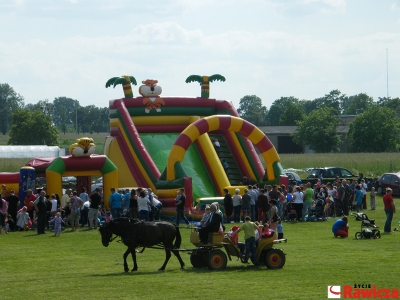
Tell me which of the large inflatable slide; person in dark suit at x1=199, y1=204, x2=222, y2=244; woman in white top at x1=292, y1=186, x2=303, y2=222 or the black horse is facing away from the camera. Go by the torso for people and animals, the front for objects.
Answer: the woman in white top

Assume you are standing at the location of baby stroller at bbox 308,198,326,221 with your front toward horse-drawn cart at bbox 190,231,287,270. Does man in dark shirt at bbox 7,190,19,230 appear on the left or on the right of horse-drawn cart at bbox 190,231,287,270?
right

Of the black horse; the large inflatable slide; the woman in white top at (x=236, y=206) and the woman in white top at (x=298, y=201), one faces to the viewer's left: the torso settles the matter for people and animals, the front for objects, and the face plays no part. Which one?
the black horse

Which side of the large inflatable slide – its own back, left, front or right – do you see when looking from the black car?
left

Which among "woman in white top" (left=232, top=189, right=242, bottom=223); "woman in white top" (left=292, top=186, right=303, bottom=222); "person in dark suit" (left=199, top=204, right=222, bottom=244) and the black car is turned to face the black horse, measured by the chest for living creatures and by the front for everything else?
the person in dark suit

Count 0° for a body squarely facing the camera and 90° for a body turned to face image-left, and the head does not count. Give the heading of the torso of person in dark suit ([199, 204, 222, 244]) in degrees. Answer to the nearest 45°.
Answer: approximately 90°

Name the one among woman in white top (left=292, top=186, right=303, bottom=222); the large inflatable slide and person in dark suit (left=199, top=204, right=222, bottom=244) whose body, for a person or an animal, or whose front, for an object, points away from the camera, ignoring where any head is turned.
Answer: the woman in white top

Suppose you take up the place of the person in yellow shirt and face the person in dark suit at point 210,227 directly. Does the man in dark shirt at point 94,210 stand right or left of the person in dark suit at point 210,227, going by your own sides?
right

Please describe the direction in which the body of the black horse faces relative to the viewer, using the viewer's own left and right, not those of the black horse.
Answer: facing to the left of the viewer

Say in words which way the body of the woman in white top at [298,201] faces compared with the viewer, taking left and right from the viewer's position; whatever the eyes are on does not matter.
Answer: facing away from the viewer

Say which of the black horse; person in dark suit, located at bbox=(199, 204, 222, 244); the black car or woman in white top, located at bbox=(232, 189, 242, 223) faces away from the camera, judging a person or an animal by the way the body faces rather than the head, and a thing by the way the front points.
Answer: the woman in white top

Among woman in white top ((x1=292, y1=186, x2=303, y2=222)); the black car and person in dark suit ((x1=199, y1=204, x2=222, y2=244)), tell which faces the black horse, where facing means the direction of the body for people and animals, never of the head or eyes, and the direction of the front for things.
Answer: the person in dark suit

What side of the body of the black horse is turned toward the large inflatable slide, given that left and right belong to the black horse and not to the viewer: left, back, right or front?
right
